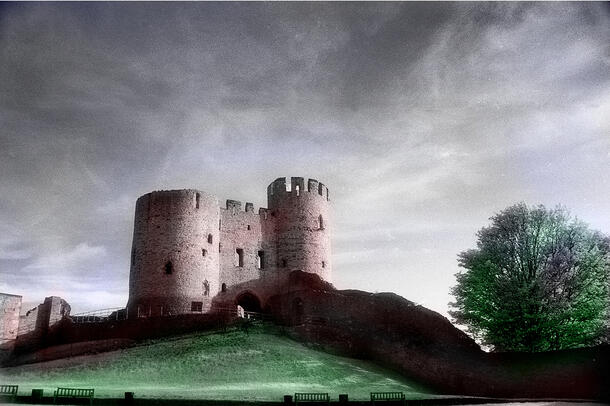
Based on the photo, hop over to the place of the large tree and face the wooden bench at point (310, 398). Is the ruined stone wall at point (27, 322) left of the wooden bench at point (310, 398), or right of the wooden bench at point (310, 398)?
right

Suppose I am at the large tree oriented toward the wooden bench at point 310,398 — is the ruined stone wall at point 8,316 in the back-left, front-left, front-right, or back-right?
front-right

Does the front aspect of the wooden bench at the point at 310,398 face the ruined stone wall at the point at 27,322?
no

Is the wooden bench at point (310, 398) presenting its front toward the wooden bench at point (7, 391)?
no

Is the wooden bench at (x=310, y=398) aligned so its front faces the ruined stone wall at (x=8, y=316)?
no
